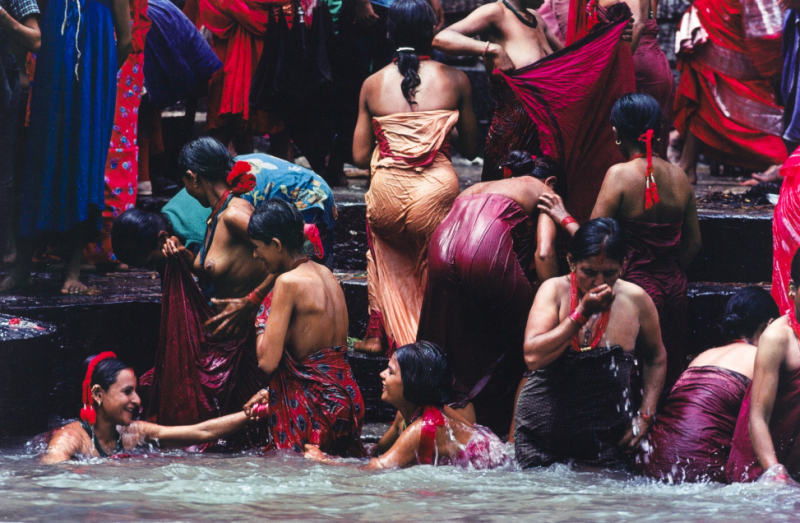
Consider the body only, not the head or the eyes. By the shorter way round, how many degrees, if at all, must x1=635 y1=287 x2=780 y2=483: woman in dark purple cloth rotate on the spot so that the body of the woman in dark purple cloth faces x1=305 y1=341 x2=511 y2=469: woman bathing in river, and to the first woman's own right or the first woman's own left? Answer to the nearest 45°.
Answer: approximately 135° to the first woman's own left

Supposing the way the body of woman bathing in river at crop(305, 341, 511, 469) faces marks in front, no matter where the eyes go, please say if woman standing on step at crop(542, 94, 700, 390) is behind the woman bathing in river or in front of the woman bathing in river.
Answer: behind

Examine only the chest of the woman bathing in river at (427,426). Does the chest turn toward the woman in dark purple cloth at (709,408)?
no

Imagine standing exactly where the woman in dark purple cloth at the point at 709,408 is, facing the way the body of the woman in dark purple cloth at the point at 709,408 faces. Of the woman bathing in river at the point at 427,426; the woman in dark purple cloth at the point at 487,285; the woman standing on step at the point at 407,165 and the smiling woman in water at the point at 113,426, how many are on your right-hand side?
0

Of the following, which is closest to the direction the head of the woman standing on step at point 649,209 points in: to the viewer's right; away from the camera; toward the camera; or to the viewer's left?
away from the camera

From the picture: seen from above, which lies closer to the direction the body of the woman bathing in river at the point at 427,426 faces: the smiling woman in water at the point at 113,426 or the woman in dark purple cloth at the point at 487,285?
the smiling woman in water

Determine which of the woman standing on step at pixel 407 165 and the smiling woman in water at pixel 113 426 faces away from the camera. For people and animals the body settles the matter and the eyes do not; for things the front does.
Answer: the woman standing on step

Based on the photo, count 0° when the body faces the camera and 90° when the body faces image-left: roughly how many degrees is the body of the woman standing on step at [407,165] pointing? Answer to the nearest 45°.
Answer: approximately 180°

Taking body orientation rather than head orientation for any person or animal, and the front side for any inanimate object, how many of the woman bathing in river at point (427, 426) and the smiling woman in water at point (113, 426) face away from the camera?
0

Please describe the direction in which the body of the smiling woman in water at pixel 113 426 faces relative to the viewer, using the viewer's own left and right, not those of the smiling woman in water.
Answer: facing the viewer and to the right of the viewer

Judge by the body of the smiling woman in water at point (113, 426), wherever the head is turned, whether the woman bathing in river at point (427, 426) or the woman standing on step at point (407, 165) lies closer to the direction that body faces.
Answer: the woman bathing in river

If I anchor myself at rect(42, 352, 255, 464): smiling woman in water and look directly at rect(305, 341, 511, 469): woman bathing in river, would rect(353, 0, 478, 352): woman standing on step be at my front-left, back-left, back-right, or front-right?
front-left

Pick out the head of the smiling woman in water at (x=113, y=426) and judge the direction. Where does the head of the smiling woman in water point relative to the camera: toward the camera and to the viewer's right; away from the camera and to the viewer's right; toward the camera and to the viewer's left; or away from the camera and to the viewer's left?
toward the camera and to the viewer's right
